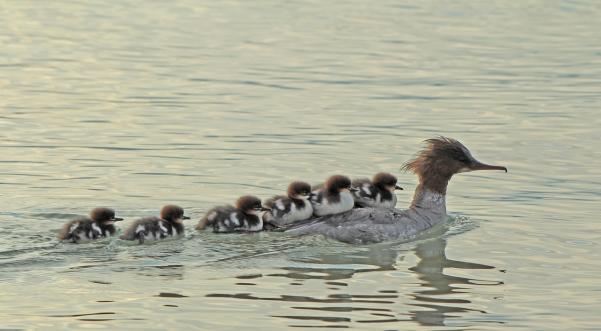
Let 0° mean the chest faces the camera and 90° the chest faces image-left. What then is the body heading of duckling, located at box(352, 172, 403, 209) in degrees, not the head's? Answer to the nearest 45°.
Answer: approximately 270°

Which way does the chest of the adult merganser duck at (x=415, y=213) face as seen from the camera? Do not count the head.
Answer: to the viewer's right

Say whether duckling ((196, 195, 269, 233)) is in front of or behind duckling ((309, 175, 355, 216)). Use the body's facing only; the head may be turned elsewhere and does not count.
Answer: behind

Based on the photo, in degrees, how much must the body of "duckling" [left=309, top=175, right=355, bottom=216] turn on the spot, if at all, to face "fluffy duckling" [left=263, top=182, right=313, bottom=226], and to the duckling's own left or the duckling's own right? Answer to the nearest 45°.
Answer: approximately 180°

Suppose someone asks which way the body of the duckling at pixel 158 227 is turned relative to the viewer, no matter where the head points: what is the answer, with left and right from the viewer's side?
facing to the right of the viewer

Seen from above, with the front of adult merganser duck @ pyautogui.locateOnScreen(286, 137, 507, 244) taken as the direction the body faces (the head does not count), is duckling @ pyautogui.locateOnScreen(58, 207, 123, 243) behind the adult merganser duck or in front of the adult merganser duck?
behind

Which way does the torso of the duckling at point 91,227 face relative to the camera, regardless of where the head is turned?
to the viewer's right

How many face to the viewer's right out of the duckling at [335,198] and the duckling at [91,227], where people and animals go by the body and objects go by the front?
2

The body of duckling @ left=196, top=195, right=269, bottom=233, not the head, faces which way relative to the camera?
to the viewer's right
